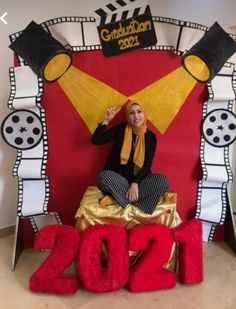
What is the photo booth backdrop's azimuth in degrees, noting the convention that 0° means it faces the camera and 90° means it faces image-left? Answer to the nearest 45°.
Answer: approximately 0°

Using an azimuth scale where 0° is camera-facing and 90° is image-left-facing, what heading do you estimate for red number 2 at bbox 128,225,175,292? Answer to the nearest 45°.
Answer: approximately 0°
